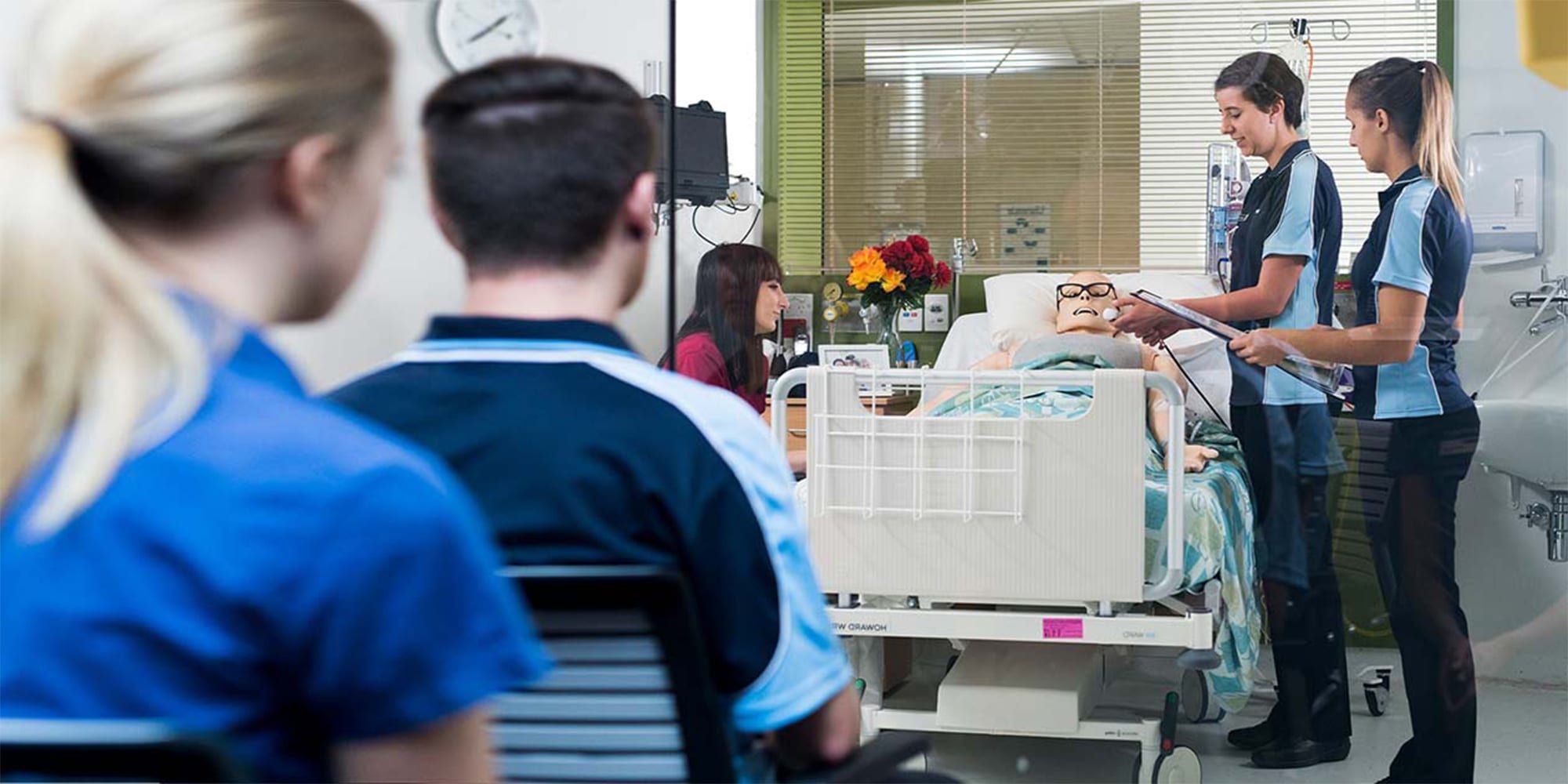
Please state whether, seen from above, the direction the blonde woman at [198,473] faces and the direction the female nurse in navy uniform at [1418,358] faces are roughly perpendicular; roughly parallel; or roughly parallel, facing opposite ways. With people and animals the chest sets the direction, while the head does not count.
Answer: roughly perpendicular

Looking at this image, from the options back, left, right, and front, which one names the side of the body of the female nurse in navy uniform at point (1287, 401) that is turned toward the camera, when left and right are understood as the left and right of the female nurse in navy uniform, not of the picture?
left

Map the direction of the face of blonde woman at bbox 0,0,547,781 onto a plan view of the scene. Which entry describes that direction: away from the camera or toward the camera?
away from the camera

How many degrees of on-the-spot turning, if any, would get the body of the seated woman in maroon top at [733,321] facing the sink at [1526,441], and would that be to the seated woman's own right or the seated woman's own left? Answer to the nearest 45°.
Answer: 0° — they already face it

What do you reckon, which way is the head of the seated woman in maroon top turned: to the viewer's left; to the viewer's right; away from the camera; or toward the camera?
to the viewer's right

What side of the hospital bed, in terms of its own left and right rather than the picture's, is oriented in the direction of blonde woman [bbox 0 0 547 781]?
front

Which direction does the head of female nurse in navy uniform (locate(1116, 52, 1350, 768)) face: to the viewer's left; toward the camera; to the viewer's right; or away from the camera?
to the viewer's left

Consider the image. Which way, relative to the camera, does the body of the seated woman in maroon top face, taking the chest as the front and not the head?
to the viewer's right

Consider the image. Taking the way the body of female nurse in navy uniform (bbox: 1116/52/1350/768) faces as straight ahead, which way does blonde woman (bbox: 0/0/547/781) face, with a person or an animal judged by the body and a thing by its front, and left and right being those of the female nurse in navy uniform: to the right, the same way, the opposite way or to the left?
to the right

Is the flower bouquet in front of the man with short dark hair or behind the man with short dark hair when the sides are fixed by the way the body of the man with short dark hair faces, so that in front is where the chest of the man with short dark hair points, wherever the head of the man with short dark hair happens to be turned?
in front

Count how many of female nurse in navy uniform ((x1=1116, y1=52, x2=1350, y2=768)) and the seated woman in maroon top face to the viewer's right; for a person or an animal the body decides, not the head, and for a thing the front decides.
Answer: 1

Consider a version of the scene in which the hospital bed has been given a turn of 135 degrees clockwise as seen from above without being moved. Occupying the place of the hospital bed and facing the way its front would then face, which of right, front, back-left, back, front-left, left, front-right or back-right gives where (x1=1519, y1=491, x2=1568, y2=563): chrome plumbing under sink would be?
back-right

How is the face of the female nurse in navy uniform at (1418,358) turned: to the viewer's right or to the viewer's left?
to the viewer's left

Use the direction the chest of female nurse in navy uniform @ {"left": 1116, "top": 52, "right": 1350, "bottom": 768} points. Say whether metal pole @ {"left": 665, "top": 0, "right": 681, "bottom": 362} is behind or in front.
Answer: in front

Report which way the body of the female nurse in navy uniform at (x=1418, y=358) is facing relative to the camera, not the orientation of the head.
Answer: to the viewer's left
